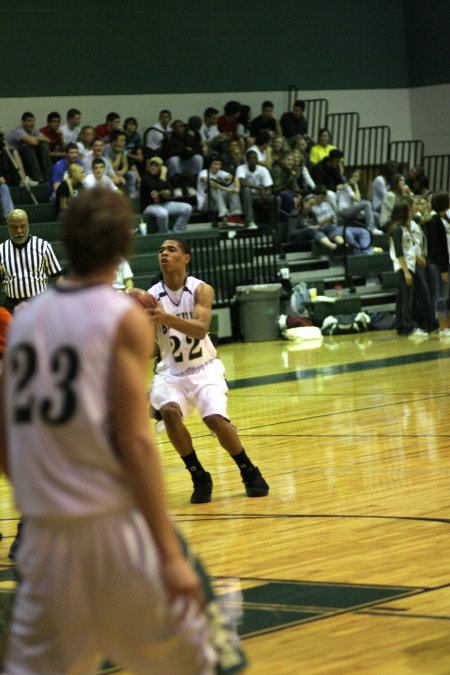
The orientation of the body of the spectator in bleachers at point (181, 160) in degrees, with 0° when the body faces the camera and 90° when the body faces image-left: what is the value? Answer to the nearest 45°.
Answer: approximately 0°

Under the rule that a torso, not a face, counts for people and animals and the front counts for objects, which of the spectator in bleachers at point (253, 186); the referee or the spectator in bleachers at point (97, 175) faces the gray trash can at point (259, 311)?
the spectator in bleachers at point (253, 186)

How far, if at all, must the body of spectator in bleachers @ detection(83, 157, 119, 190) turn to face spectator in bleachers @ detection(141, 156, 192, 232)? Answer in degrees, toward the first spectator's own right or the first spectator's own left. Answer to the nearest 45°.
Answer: approximately 135° to the first spectator's own left

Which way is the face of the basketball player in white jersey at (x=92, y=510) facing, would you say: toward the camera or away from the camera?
away from the camera

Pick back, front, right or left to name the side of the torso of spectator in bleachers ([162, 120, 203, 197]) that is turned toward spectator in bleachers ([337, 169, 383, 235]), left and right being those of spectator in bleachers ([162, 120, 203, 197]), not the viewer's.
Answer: left
